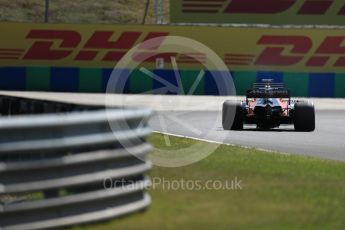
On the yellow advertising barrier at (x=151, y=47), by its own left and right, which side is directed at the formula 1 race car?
front

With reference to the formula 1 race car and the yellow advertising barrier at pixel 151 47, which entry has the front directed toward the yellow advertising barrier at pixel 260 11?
the formula 1 race car

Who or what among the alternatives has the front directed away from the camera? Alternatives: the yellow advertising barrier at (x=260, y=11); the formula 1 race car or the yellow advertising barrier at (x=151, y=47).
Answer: the formula 1 race car

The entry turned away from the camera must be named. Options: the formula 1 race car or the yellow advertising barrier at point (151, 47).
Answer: the formula 1 race car

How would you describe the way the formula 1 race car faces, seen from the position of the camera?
facing away from the viewer

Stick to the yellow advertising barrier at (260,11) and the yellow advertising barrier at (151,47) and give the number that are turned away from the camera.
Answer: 0

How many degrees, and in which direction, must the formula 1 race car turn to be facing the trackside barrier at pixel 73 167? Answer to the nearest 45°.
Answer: approximately 180°

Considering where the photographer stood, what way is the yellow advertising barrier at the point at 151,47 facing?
facing the viewer

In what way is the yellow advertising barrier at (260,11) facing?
toward the camera

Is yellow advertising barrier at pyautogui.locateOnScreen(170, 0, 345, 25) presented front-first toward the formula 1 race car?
yes

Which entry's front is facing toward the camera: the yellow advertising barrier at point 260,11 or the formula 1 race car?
the yellow advertising barrier

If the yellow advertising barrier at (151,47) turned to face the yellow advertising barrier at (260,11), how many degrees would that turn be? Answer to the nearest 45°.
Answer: approximately 135° to its left

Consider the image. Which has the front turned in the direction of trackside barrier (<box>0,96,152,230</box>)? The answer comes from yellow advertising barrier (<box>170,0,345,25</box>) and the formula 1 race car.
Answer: the yellow advertising barrier

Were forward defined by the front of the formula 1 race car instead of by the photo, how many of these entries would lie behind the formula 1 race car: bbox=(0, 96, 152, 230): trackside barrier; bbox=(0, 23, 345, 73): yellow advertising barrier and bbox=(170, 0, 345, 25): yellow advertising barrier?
1

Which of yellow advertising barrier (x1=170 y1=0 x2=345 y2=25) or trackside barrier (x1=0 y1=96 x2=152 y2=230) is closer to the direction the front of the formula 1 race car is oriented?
the yellow advertising barrier

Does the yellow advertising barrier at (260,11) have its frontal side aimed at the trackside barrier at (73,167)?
yes

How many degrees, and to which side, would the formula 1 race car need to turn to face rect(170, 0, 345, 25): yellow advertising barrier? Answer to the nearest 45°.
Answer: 0° — it already faces it

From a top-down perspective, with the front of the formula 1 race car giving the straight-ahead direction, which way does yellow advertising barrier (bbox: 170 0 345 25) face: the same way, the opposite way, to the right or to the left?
the opposite way
